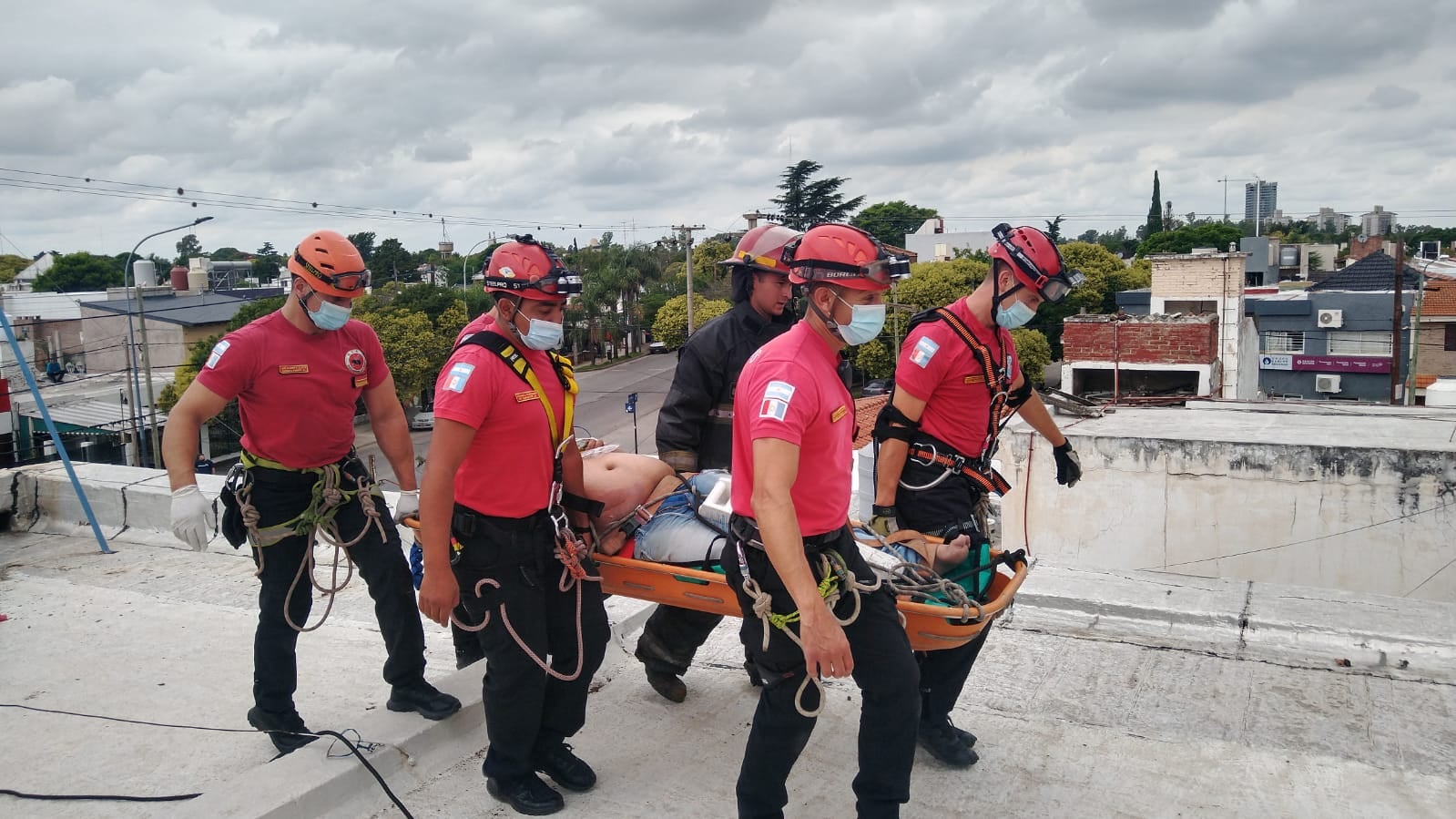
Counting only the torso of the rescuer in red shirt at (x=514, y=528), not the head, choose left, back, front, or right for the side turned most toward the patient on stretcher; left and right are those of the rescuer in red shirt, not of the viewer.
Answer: left

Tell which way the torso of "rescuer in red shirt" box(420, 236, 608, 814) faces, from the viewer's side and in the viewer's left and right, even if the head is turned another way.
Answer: facing the viewer and to the right of the viewer

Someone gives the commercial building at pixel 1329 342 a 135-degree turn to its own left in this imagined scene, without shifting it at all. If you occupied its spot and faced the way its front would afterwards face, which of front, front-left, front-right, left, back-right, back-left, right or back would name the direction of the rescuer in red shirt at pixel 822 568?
back-right

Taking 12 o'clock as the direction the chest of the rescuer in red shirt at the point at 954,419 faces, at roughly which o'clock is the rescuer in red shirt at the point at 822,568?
the rescuer in red shirt at the point at 822,568 is roughly at 2 o'clock from the rescuer in red shirt at the point at 954,419.

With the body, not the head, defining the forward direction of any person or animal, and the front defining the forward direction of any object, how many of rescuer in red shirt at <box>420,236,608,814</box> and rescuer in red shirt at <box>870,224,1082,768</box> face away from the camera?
0

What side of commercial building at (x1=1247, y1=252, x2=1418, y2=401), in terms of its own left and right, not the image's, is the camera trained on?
front

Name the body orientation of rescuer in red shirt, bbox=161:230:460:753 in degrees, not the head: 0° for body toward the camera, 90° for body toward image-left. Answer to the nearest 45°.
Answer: approximately 315°

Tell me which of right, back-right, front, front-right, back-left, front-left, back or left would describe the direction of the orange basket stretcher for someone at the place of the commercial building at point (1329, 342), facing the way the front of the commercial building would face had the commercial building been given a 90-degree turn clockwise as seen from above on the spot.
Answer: left

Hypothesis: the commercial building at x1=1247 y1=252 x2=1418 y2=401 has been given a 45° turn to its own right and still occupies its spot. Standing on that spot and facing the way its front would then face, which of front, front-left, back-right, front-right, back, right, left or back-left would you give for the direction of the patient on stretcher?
front-left
